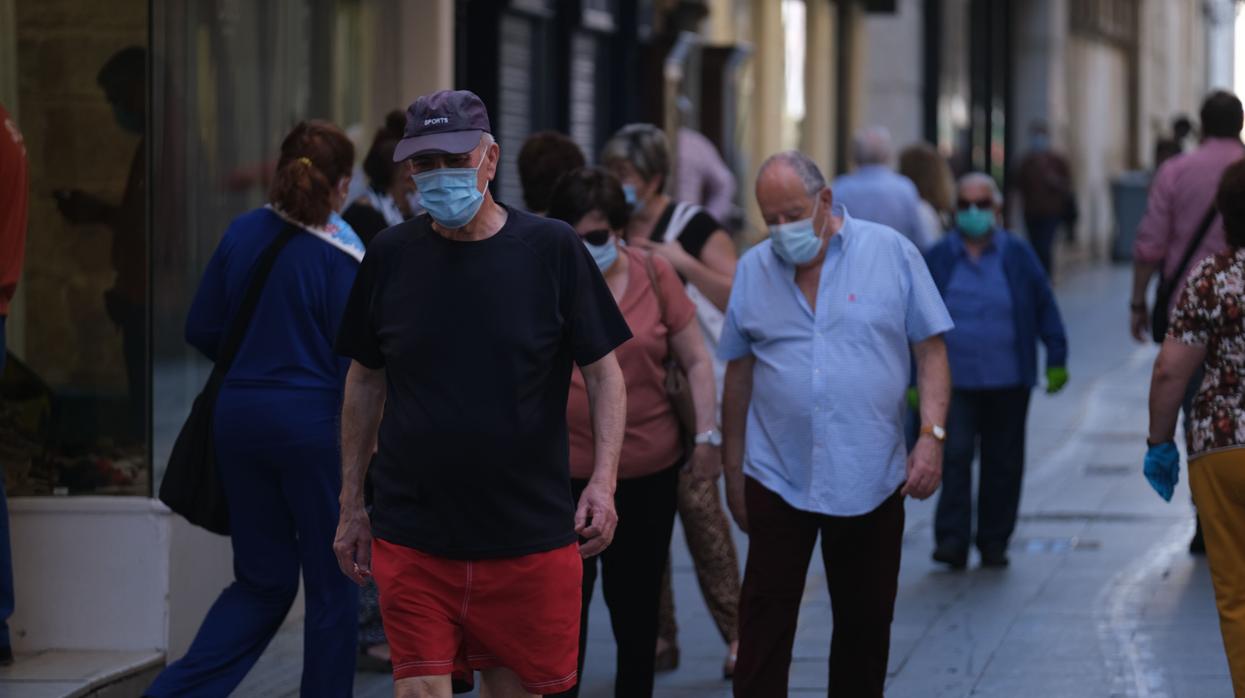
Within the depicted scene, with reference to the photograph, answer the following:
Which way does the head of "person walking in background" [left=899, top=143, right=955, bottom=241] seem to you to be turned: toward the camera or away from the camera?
away from the camera

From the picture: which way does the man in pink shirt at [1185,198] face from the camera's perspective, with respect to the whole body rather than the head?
away from the camera

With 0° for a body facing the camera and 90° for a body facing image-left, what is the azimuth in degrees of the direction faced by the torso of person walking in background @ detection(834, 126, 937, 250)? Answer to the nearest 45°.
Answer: approximately 180°

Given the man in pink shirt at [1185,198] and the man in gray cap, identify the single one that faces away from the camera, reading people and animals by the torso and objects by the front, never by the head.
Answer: the man in pink shirt

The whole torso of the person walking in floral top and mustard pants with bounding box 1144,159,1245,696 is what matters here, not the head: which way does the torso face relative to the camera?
away from the camera

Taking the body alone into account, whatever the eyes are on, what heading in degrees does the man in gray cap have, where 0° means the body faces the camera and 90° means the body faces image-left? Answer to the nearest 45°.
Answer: approximately 0°

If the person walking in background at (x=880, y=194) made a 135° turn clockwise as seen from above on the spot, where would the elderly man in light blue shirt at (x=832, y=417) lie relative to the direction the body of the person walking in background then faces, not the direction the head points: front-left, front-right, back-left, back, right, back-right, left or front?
front-right

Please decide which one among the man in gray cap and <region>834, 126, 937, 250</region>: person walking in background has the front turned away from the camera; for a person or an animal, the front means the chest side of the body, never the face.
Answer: the person walking in background

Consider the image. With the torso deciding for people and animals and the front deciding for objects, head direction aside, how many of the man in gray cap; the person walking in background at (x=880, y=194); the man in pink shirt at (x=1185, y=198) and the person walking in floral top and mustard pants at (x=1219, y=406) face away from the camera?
3

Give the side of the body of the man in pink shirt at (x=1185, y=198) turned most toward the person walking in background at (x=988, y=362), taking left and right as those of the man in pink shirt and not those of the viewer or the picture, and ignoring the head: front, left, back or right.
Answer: left
